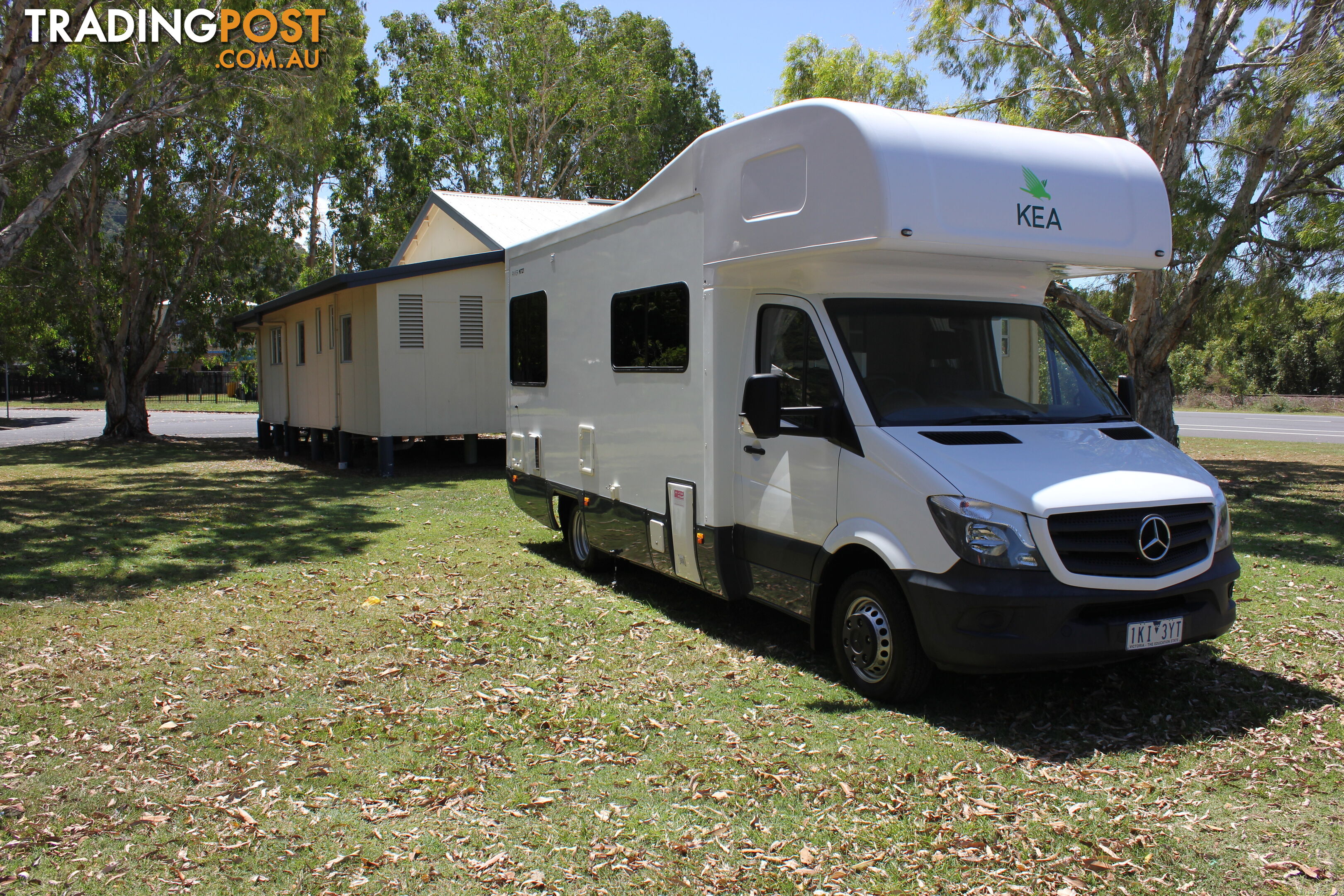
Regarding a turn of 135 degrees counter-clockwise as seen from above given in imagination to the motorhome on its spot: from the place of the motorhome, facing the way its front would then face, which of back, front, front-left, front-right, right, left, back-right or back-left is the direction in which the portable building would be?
front-left

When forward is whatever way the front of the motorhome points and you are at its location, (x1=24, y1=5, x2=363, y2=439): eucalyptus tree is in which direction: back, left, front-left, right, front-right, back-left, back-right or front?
back

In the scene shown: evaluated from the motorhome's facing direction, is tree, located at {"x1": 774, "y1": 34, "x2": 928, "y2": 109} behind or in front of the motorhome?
behind

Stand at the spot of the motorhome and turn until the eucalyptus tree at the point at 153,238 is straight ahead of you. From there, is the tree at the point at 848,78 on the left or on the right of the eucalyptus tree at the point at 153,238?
right

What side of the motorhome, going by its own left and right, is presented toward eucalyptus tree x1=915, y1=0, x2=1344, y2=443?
left

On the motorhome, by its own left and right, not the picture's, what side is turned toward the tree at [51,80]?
back

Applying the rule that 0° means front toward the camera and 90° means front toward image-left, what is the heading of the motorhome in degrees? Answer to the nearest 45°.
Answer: approximately 315°
